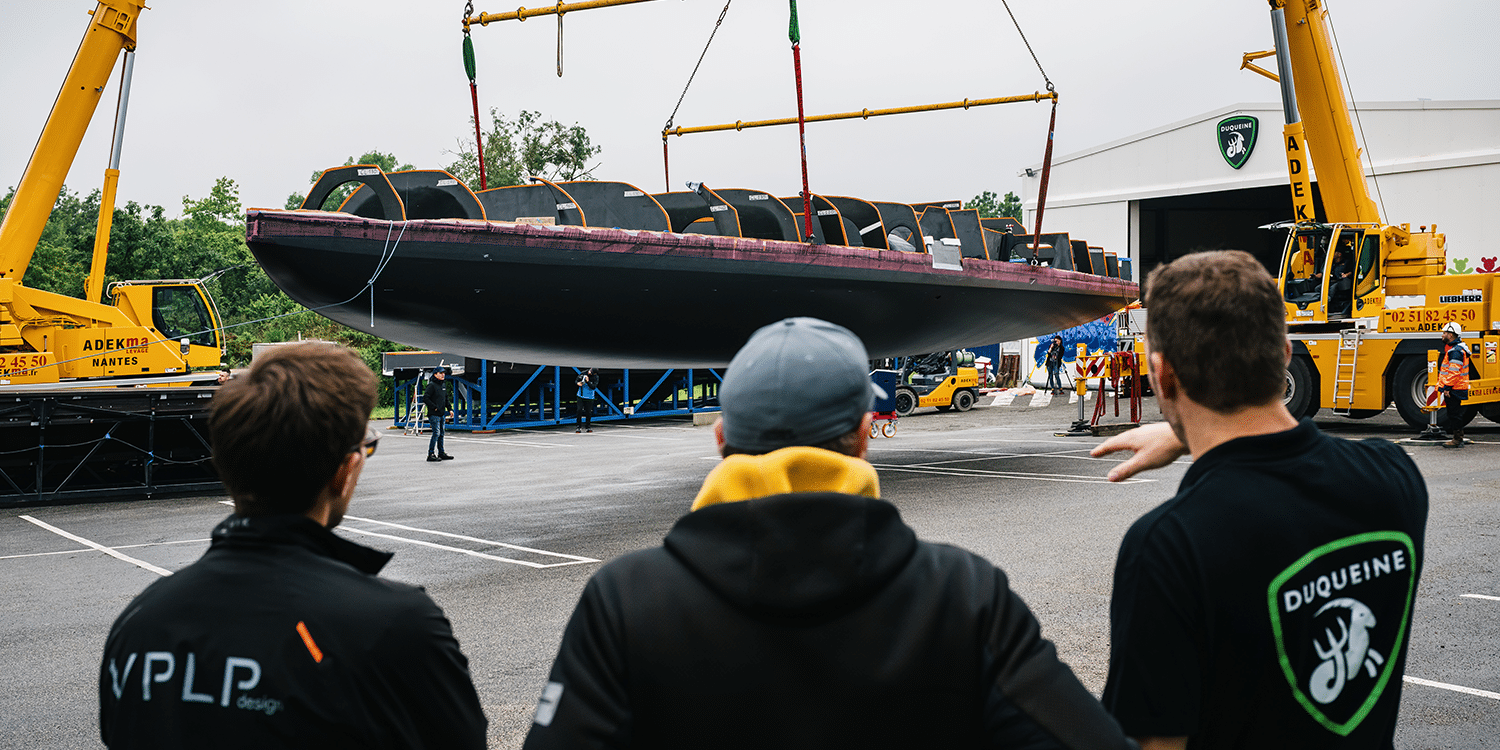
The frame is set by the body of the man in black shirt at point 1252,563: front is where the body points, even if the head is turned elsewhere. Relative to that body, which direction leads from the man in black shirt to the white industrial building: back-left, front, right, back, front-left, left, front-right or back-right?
front-right

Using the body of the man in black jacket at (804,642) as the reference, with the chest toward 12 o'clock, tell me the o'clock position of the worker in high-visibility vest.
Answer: The worker in high-visibility vest is roughly at 1 o'clock from the man in black jacket.

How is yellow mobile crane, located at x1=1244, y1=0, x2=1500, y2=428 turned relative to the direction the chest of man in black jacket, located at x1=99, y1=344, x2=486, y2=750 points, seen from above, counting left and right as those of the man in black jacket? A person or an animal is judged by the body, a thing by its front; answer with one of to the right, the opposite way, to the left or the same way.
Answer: to the left

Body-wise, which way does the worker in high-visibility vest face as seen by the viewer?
to the viewer's left

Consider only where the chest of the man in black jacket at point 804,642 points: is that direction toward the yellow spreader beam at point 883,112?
yes

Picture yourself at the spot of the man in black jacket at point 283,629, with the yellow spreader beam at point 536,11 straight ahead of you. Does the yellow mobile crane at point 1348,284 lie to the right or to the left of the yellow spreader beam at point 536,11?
right

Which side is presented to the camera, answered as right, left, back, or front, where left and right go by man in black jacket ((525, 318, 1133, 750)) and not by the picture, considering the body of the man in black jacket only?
back

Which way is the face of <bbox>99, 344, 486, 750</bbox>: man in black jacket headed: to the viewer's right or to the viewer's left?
to the viewer's right

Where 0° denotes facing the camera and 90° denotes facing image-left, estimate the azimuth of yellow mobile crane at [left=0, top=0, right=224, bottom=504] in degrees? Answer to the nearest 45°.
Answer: approximately 270°

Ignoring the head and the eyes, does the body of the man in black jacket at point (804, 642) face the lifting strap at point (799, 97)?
yes

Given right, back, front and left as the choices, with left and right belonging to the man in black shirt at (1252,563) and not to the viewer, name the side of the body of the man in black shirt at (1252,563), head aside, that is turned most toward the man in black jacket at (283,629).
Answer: left

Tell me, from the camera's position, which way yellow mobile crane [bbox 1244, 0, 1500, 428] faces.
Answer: facing to the left of the viewer
